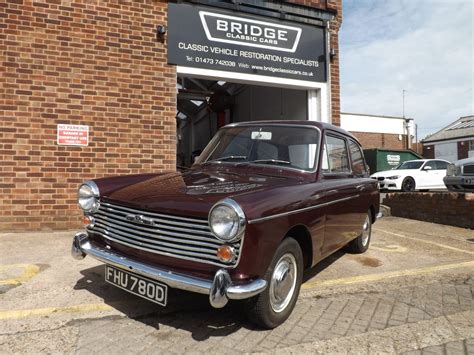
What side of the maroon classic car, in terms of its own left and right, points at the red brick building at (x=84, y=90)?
right

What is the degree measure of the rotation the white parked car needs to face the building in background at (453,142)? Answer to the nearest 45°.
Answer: approximately 135° to its right

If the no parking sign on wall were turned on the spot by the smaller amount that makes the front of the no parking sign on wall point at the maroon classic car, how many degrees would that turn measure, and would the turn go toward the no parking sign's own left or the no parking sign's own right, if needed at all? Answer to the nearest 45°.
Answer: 0° — it already faces it

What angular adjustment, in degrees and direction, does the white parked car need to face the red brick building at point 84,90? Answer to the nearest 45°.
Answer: approximately 45° to its left

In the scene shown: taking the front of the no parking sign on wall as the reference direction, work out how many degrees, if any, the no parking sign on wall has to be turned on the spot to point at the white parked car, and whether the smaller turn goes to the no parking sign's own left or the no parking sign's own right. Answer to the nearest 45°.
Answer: approximately 90° to the no parking sign's own left

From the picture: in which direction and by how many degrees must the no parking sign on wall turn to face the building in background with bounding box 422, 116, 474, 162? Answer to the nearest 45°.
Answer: approximately 135° to its left

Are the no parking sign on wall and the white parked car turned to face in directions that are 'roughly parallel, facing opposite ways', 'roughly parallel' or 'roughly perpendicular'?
roughly perpendicular

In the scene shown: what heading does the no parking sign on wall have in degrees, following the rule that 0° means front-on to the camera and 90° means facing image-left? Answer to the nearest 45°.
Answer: approximately 0°

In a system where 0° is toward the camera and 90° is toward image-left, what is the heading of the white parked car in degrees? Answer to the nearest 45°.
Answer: approximately 45°
